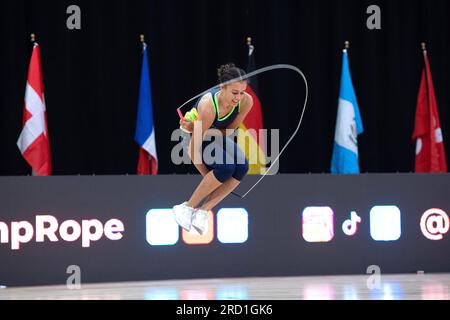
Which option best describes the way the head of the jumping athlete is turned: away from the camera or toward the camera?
toward the camera

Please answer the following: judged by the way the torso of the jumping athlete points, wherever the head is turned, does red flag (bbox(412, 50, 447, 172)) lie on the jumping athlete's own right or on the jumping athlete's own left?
on the jumping athlete's own left

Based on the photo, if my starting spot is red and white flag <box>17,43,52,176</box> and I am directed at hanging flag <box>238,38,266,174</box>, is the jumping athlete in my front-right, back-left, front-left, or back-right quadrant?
front-right

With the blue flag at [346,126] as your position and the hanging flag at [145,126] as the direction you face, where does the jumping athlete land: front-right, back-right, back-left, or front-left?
front-left

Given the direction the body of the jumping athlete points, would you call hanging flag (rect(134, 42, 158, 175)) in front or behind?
behind

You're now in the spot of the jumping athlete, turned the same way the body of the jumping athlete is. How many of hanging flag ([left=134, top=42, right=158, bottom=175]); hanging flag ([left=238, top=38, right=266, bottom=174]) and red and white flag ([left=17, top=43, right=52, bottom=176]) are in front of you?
0

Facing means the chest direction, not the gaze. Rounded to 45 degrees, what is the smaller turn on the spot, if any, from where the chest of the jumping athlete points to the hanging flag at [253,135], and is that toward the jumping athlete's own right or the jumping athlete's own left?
approximately 135° to the jumping athlete's own left
